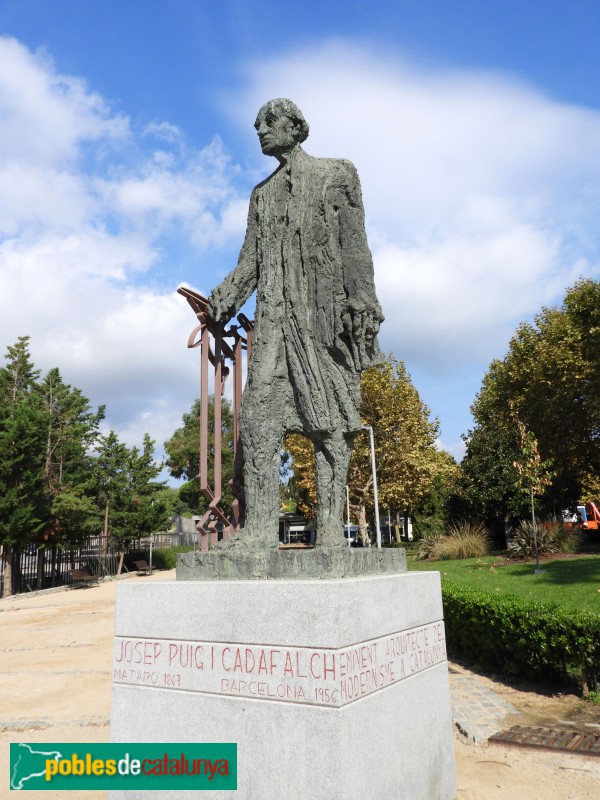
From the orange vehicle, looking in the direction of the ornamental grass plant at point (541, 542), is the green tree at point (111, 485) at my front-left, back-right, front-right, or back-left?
front-right

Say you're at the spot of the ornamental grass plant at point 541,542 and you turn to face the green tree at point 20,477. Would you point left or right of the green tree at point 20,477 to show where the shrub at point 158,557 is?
right

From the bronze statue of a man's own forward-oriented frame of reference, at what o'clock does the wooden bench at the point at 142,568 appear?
The wooden bench is roughly at 4 o'clock from the bronze statue of a man.

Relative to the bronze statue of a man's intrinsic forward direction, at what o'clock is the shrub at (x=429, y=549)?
The shrub is roughly at 5 o'clock from the bronze statue of a man.

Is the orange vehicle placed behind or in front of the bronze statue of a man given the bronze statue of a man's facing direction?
behind

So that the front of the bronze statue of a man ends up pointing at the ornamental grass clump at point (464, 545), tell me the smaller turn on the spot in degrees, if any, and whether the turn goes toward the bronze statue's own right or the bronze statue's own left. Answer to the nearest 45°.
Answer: approximately 135° to the bronze statue's own right

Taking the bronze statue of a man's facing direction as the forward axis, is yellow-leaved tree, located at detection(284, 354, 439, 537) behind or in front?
behind

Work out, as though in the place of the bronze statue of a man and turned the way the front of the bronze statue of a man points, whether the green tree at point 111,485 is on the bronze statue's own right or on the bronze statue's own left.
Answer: on the bronze statue's own right

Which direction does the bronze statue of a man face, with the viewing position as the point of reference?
facing the viewer and to the left of the viewer

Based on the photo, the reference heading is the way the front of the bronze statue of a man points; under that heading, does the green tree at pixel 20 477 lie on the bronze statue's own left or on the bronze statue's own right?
on the bronze statue's own right

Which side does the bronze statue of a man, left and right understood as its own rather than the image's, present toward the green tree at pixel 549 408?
back

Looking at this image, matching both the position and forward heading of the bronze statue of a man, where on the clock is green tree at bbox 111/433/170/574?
The green tree is roughly at 4 o'clock from the bronze statue of a man.
